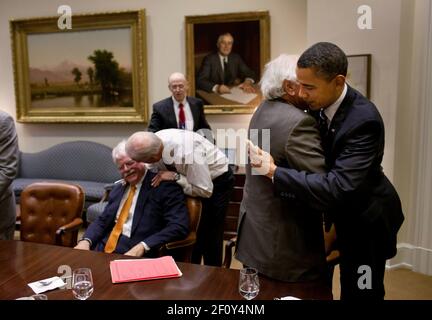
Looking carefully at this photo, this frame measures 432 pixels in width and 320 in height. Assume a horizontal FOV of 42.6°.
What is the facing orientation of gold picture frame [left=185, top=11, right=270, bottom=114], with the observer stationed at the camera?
facing the viewer

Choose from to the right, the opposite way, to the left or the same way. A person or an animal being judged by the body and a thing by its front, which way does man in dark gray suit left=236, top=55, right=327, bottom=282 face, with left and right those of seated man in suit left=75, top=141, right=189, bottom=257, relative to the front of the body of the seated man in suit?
the opposite way

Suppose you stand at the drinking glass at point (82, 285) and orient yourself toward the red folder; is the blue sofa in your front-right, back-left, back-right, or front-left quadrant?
front-left

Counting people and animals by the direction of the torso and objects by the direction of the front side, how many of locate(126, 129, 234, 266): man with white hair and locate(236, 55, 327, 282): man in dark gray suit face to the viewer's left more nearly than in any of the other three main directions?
1

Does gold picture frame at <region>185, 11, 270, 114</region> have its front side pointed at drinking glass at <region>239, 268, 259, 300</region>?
yes

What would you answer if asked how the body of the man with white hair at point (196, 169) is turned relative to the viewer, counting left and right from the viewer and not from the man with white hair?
facing to the left of the viewer

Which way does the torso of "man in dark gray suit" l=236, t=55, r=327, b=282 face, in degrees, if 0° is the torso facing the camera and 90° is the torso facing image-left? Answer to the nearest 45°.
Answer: approximately 225°

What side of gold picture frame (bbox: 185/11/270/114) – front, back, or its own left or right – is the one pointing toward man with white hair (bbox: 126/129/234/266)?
front

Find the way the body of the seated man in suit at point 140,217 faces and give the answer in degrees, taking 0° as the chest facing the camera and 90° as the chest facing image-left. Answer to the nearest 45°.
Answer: approximately 45°

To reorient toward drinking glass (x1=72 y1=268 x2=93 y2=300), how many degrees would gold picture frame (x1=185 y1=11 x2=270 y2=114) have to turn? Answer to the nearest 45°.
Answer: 0° — it already faces it

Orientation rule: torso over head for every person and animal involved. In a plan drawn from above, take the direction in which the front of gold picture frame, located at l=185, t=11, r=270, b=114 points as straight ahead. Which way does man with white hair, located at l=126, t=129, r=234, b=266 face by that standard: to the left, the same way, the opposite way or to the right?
to the right

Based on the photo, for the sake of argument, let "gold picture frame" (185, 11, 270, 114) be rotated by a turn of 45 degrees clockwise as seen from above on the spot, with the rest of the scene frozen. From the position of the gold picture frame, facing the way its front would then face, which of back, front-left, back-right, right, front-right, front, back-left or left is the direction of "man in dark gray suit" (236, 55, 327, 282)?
front-left

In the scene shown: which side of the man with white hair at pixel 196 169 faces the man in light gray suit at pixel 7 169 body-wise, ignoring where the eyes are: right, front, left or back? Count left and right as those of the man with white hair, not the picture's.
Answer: front

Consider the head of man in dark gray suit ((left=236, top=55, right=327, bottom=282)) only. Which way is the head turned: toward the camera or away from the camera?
away from the camera

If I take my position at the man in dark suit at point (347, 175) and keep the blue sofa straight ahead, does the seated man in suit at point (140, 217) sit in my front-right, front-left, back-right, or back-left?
front-left
